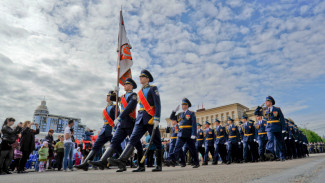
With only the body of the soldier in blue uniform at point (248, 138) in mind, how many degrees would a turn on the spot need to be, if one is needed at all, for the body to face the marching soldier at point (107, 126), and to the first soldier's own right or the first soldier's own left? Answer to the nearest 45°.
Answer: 0° — they already face them

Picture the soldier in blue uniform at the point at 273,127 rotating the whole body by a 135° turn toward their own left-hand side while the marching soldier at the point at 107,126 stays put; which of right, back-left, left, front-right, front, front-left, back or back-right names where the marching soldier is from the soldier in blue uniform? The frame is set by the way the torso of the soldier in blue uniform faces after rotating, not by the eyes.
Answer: back-right

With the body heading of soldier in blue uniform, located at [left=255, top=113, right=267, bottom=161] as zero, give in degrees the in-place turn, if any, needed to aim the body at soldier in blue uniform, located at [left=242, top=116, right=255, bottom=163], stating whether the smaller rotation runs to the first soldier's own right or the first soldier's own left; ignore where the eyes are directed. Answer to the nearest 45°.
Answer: approximately 90° to the first soldier's own right

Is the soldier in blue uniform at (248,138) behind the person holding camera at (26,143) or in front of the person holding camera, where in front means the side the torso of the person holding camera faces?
in front

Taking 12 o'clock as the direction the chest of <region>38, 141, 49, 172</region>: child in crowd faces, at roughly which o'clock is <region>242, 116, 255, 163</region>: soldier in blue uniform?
The soldier in blue uniform is roughly at 11 o'clock from the child in crowd.

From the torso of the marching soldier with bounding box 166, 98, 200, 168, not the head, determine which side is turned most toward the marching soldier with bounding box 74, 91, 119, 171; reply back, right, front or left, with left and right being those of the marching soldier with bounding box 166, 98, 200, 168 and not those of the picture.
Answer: front

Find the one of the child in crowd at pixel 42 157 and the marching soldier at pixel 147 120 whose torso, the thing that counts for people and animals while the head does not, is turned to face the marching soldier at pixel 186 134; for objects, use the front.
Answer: the child in crowd

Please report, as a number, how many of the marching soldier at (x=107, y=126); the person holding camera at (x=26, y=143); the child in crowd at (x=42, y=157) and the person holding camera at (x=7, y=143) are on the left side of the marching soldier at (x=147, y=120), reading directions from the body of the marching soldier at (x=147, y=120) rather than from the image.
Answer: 0

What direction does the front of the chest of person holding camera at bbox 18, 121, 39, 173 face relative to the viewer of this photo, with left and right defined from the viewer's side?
facing to the right of the viewer

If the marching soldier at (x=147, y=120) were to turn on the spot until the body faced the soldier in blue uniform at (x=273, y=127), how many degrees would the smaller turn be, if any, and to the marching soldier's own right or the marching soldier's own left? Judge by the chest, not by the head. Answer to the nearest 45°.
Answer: approximately 180°

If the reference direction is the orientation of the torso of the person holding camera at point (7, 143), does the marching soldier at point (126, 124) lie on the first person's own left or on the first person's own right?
on the first person's own right

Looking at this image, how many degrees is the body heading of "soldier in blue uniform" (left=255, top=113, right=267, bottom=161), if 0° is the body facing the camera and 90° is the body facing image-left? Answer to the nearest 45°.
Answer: approximately 45°

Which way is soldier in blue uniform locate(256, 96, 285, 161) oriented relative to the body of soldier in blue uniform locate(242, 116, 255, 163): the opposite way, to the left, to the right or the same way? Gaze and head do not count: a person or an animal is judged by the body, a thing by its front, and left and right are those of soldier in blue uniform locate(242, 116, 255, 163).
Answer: the same way

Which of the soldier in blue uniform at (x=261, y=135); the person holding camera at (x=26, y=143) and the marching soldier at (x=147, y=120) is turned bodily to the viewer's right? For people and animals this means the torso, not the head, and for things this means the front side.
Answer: the person holding camera

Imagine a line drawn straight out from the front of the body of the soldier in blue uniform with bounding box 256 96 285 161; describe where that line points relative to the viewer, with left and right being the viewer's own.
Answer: facing the viewer and to the left of the viewer

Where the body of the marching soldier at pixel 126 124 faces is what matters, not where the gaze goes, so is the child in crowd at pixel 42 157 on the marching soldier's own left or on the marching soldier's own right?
on the marching soldier's own right

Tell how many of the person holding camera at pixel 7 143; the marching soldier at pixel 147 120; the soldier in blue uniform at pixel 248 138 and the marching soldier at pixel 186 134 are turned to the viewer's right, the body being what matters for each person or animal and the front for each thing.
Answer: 1
